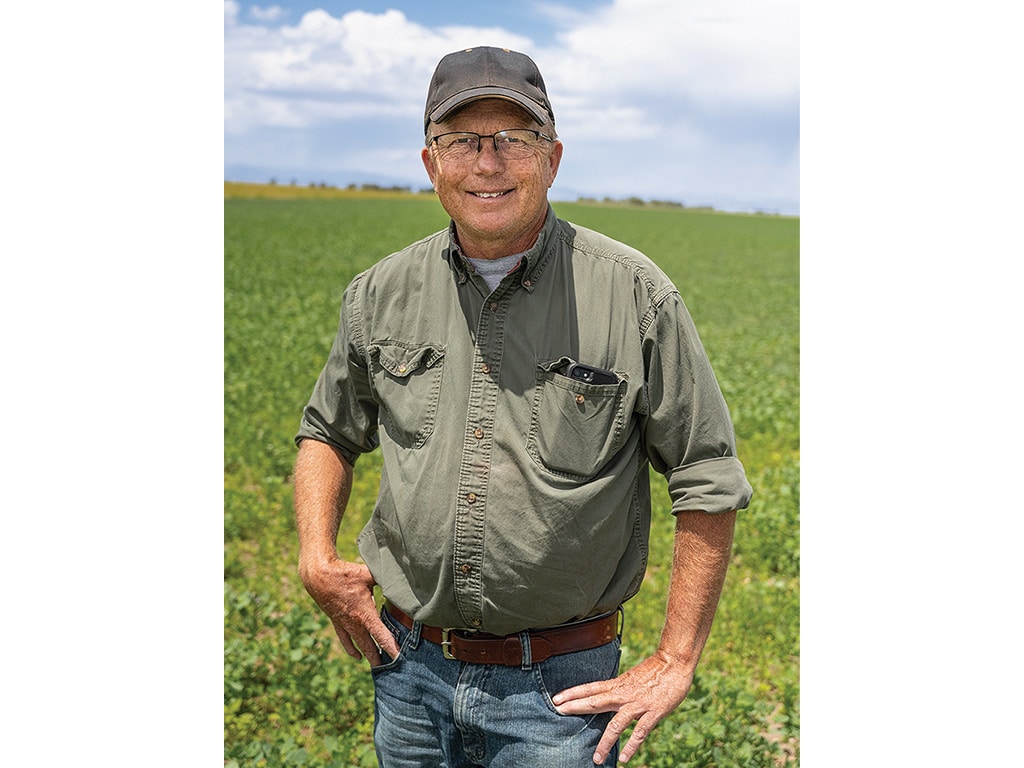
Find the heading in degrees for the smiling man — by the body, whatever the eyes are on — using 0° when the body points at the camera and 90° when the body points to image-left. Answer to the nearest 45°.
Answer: approximately 0°
